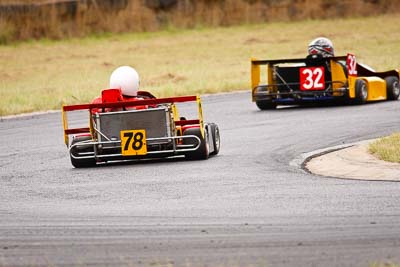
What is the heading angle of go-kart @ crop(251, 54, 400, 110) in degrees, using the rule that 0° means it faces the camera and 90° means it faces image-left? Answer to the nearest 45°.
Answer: approximately 225°

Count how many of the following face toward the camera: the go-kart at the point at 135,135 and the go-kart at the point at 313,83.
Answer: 0

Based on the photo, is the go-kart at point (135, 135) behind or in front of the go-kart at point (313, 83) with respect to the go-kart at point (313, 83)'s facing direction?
behind

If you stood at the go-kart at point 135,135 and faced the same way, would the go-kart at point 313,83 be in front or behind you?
in front

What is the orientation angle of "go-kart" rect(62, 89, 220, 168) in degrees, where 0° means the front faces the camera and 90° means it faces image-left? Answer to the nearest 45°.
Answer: approximately 180°
